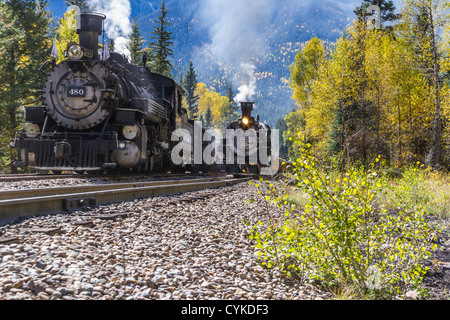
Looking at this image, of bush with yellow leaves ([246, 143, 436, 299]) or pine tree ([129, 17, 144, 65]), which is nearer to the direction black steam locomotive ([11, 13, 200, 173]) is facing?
the bush with yellow leaves

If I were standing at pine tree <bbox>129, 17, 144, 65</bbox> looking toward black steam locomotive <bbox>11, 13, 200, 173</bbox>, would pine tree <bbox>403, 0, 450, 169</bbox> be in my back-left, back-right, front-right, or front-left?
front-left

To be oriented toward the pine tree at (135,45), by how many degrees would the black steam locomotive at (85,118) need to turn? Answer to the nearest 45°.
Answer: approximately 135° to its right

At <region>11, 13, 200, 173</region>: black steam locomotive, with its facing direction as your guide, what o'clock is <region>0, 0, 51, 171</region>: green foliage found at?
The green foliage is roughly at 4 o'clock from the black steam locomotive.

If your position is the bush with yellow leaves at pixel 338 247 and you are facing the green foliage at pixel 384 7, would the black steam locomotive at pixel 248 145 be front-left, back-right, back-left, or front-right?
front-left

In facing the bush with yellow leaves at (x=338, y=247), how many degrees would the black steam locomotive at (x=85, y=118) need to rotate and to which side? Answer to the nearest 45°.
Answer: approximately 45° to its left

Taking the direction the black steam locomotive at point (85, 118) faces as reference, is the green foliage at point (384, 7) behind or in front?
behind

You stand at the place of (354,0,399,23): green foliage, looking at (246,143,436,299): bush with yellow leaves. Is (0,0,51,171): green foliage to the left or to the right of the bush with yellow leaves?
right

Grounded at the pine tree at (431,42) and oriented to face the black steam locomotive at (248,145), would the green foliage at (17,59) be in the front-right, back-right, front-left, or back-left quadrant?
front-left

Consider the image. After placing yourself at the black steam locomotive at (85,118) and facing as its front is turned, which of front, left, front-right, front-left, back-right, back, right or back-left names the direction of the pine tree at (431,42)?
back-left

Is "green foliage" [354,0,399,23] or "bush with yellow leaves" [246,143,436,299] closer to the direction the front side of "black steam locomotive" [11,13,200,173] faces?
the bush with yellow leaves

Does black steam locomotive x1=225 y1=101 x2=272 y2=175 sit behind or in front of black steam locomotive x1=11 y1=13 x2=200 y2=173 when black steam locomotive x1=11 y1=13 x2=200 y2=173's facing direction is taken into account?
behind
